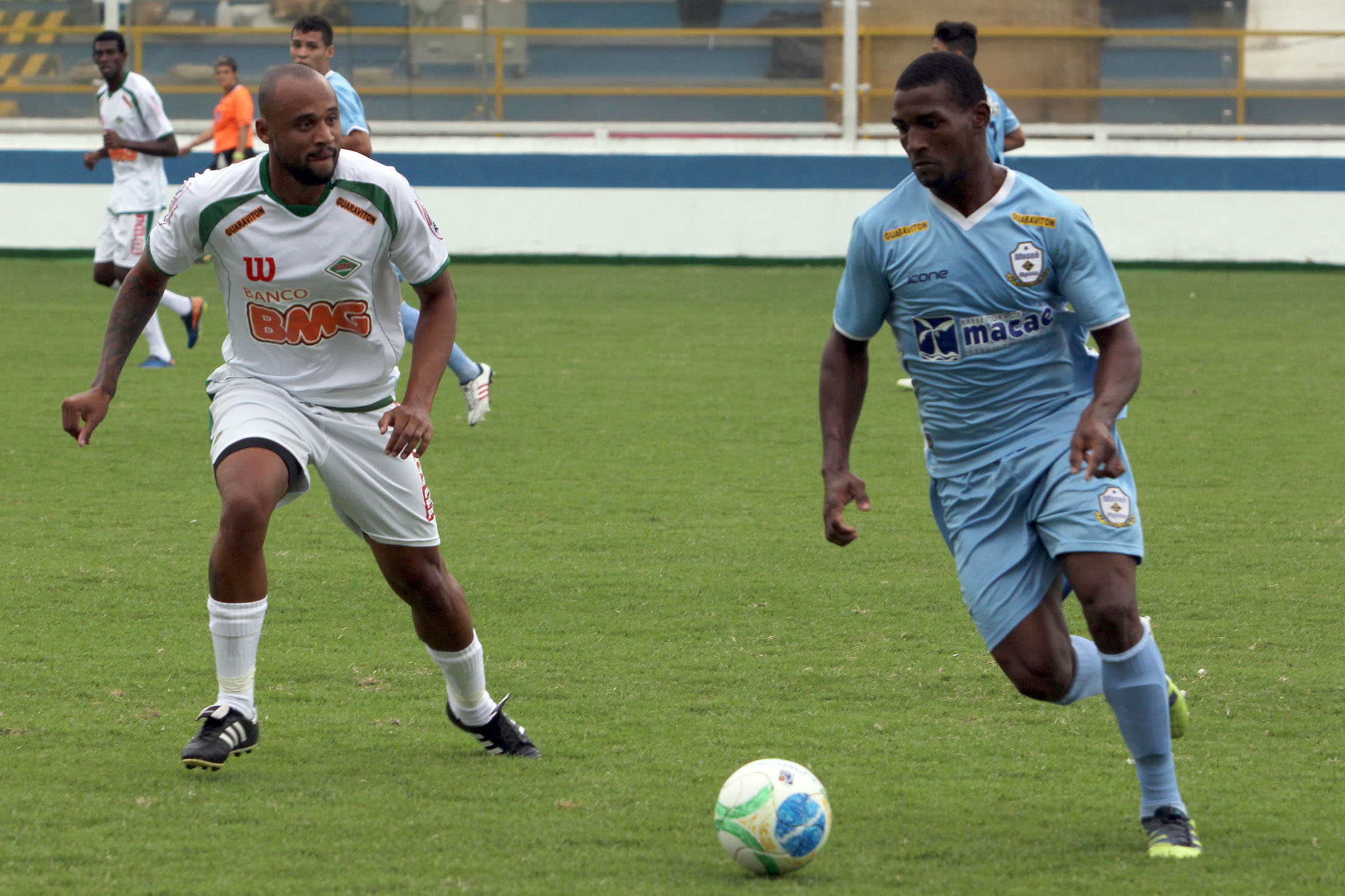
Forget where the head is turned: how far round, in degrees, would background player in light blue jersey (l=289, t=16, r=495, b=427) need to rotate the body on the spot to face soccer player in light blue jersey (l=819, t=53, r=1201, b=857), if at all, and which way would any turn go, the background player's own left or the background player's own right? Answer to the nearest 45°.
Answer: approximately 45° to the background player's own left

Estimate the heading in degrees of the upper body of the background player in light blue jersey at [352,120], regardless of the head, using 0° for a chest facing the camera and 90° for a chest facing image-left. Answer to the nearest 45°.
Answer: approximately 45°

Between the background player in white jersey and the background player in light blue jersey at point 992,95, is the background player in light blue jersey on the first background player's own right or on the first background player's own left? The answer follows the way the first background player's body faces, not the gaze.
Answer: on the first background player's own left

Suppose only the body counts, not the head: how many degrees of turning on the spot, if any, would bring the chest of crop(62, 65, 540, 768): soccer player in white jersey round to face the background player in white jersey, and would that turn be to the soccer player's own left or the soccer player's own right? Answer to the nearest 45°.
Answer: approximately 180°

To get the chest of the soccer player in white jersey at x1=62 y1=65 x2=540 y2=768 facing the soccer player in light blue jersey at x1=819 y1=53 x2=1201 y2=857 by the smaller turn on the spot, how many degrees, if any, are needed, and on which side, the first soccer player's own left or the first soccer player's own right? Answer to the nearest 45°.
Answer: approximately 45° to the first soccer player's own left

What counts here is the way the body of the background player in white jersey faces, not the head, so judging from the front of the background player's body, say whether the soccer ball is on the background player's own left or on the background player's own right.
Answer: on the background player's own left

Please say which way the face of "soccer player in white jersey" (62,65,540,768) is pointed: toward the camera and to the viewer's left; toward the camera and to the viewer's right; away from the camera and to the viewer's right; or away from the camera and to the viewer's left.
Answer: toward the camera and to the viewer's right

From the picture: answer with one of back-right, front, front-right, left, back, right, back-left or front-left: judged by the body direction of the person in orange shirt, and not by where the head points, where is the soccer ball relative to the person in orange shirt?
front-left

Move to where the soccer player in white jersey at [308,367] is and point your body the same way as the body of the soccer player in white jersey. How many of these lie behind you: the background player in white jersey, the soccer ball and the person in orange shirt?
2

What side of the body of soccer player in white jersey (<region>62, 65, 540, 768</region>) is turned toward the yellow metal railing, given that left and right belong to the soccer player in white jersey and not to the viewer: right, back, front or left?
back
